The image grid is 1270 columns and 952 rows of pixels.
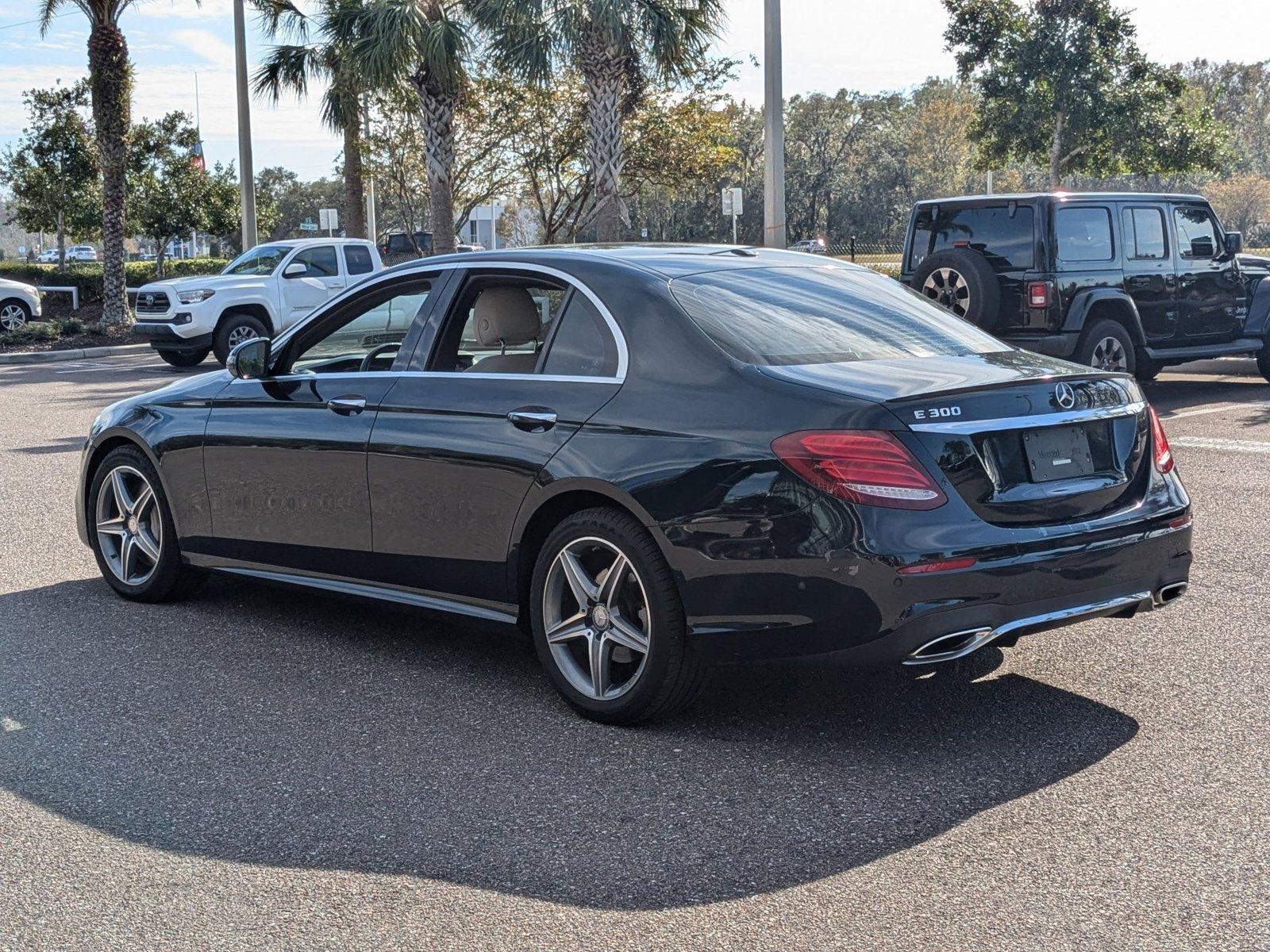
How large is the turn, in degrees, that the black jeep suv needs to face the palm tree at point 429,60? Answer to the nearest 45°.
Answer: approximately 90° to its left

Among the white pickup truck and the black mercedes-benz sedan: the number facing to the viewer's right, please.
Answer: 0

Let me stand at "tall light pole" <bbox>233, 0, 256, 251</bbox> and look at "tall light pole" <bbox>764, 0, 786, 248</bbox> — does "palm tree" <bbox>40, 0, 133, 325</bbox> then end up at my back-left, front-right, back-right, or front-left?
back-right

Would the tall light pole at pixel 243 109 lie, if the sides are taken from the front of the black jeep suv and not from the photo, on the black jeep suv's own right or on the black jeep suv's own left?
on the black jeep suv's own left

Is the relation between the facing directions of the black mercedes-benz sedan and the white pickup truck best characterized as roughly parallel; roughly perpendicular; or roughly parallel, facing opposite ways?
roughly perpendicular

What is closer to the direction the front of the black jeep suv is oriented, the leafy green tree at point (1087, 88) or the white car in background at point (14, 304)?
the leafy green tree

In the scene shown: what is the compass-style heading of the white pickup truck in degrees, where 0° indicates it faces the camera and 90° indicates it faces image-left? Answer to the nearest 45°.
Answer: approximately 45°

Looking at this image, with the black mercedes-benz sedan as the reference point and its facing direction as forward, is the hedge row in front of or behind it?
in front

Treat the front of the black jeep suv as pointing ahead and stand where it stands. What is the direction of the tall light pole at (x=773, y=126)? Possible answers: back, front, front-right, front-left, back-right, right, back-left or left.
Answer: left

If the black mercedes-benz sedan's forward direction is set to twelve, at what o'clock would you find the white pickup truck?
The white pickup truck is roughly at 1 o'clock from the black mercedes-benz sedan.

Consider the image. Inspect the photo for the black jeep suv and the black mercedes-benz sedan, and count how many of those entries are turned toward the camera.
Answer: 0

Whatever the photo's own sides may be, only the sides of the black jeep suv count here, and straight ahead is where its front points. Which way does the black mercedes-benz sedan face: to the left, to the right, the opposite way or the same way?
to the left

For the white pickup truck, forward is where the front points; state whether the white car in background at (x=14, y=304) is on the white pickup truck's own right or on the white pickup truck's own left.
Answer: on the white pickup truck's own right

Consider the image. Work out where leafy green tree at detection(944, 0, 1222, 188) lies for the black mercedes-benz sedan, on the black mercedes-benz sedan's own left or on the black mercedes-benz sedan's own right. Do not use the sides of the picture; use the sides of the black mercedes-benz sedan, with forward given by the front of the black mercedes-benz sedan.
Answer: on the black mercedes-benz sedan's own right

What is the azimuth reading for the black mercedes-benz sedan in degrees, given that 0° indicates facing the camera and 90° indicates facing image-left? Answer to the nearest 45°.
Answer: approximately 135°
